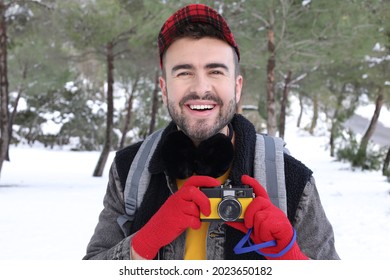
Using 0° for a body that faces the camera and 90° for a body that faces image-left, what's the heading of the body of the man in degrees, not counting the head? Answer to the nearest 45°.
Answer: approximately 0°

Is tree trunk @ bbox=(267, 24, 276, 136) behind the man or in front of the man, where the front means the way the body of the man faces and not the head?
behind
